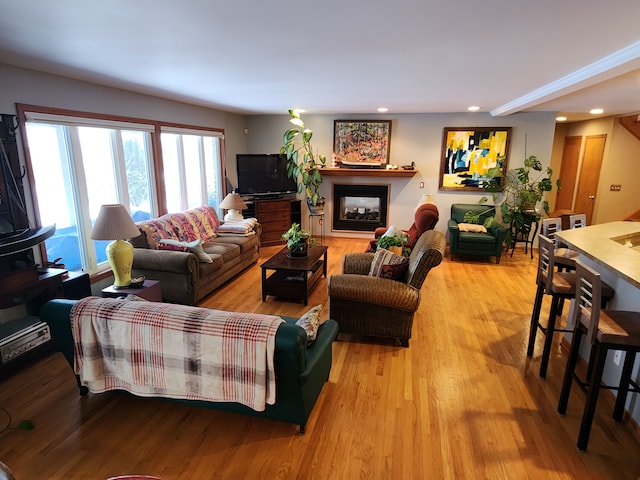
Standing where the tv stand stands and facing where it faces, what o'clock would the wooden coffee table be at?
The wooden coffee table is roughly at 12 o'clock from the tv stand.

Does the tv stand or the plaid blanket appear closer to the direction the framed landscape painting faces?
the plaid blanket

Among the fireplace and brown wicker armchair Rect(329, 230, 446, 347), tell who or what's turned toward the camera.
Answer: the fireplace

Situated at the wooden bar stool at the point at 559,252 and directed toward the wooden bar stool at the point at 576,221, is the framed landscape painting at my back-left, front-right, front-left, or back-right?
front-left

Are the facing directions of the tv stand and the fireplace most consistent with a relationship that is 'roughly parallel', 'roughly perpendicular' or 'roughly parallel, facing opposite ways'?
roughly parallel

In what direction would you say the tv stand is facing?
toward the camera

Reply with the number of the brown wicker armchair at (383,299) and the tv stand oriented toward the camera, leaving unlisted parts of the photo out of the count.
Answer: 1

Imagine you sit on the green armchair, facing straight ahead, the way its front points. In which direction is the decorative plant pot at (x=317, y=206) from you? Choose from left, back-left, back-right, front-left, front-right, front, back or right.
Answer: right

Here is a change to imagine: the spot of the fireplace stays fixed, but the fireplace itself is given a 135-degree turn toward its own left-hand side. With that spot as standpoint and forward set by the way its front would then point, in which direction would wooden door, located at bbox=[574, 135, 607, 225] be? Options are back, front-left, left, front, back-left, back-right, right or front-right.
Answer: front-right

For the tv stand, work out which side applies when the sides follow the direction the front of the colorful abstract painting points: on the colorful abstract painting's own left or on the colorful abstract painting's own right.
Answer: on the colorful abstract painting's own right

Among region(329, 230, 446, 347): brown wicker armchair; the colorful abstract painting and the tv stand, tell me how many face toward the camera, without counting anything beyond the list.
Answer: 2

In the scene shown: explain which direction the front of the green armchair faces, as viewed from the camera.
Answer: facing the viewer

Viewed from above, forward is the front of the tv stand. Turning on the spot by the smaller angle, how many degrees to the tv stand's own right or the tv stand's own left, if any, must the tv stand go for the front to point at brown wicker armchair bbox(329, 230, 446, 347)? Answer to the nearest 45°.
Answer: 0° — it already faces it

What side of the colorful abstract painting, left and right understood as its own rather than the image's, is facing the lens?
front

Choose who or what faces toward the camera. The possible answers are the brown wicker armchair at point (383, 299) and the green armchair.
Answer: the green armchair

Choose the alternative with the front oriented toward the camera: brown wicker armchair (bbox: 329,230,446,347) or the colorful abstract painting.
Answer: the colorful abstract painting

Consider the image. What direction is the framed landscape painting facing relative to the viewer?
toward the camera

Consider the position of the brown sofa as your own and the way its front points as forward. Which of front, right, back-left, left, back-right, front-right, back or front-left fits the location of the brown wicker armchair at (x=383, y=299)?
front
